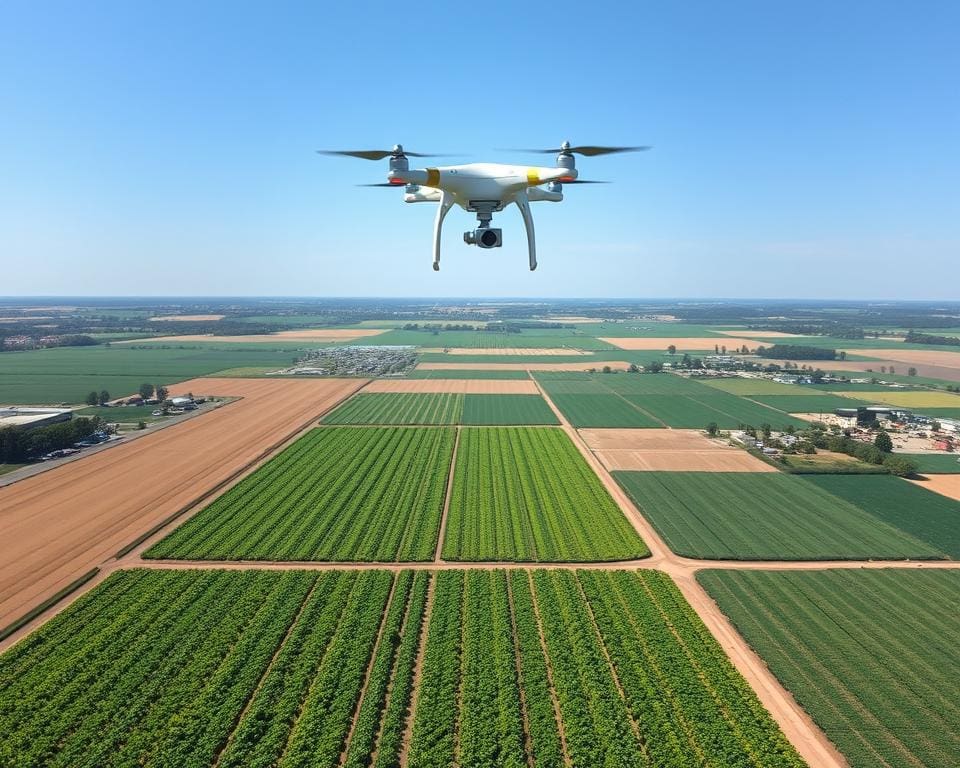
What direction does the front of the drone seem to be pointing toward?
toward the camera
